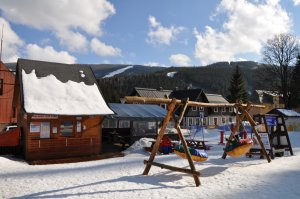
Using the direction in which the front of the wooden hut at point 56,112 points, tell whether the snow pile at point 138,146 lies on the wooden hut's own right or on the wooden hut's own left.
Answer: on the wooden hut's own left

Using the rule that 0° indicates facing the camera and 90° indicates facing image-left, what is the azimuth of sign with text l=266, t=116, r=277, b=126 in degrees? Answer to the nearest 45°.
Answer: approximately 0°

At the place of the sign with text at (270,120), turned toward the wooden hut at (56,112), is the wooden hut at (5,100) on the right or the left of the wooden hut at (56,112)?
right

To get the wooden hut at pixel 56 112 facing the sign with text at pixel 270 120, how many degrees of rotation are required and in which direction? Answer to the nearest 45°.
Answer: approximately 90° to its left

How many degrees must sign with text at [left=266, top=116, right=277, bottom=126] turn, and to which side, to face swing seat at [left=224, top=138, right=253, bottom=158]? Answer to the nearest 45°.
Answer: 0° — it already faces it

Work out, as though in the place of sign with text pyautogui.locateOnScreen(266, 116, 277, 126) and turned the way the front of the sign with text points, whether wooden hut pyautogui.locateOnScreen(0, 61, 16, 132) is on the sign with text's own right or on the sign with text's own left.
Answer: on the sign with text's own right

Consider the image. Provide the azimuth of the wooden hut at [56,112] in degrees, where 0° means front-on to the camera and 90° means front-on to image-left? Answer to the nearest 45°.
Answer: approximately 0°

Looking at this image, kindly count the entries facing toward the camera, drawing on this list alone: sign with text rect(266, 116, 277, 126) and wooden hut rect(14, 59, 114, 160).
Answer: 2

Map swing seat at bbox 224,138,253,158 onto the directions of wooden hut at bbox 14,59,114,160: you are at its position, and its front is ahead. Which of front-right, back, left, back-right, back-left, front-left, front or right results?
front-left

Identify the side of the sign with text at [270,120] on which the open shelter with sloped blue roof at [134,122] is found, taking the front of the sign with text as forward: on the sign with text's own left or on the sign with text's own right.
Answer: on the sign with text's own right

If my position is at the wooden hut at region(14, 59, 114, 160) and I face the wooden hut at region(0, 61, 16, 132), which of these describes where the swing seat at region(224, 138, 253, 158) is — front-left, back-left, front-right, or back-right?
back-right

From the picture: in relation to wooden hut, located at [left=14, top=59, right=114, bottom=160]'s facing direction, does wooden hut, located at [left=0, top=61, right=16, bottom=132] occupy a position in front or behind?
behind

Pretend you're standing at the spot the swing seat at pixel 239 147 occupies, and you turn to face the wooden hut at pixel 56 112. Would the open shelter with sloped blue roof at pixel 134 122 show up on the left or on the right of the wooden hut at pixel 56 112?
right

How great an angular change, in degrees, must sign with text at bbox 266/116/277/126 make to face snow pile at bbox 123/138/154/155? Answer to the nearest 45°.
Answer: approximately 90° to its right
